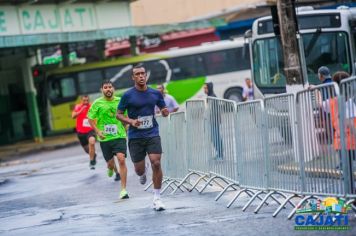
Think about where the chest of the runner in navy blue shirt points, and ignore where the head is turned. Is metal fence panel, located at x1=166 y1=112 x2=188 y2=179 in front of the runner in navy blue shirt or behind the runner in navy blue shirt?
behind

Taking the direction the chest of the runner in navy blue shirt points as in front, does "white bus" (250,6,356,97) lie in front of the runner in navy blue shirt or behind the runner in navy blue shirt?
behind

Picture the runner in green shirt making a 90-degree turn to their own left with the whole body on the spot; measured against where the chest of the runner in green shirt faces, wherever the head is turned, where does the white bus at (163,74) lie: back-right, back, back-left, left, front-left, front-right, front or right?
left

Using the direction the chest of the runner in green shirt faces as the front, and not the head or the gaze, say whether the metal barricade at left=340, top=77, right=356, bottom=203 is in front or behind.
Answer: in front

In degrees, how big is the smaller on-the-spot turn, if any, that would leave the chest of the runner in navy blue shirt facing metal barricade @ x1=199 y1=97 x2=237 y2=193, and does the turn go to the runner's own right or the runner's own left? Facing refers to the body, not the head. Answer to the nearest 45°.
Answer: approximately 90° to the runner's own left

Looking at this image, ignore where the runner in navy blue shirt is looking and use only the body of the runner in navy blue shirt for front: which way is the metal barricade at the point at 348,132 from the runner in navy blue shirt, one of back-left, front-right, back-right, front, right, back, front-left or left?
front-left

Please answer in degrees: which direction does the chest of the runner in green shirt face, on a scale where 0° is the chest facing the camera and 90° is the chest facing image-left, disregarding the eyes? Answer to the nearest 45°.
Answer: approximately 0°

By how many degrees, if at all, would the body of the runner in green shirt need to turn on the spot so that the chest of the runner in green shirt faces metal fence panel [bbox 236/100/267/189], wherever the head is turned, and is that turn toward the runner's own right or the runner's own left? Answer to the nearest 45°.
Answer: approximately 45° to the runner's own left

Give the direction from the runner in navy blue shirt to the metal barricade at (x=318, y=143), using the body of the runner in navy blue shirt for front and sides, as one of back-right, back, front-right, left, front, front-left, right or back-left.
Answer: front-left

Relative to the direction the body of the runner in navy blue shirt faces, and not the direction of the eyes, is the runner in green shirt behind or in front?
behind

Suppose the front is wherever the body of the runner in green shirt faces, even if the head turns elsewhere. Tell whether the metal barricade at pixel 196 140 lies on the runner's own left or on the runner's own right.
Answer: on the runner's own left

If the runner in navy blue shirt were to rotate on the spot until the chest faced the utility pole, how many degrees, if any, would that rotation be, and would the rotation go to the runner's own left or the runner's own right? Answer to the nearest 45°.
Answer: approximately 135° to the runner's own left

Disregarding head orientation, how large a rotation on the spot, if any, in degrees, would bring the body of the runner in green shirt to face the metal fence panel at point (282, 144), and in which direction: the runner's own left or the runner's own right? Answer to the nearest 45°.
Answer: approximately 45° to the runner's own left

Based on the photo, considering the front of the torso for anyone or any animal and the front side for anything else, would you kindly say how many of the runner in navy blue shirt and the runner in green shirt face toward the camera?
2
